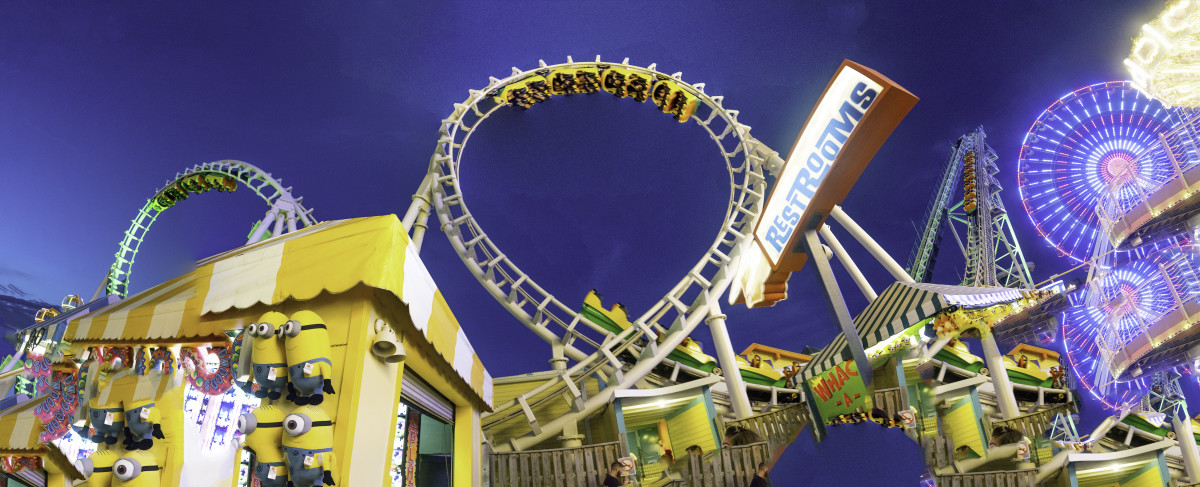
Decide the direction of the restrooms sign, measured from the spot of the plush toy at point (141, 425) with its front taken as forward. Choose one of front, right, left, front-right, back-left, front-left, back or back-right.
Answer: left

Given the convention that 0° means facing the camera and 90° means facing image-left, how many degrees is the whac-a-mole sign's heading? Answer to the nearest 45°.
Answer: approximately 0°

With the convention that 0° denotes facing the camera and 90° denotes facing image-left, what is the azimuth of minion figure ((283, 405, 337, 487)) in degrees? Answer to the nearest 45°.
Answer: approximately 45°

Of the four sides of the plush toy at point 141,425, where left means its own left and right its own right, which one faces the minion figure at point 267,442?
left

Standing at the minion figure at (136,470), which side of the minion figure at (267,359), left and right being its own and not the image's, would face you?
right

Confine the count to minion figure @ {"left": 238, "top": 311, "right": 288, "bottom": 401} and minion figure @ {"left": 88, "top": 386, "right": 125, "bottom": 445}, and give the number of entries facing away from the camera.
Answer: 0

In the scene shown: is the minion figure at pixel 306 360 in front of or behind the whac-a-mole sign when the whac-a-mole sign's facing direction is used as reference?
in front

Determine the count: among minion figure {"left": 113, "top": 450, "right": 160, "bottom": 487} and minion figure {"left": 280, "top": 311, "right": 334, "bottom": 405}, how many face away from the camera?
0

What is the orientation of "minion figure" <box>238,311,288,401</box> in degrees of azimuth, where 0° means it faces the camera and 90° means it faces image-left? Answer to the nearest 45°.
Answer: approximately 45°

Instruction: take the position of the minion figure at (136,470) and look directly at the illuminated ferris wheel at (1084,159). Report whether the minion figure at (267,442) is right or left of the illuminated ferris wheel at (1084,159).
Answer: right

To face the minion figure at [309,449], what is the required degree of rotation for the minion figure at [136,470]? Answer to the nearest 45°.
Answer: approximately 90° to its left

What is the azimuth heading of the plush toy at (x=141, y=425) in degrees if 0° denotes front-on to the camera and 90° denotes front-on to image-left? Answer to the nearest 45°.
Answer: approximately 45°
